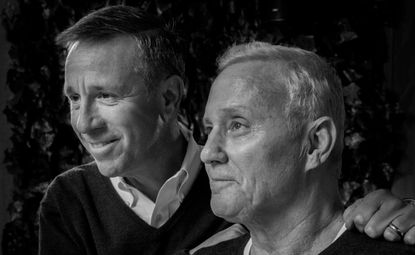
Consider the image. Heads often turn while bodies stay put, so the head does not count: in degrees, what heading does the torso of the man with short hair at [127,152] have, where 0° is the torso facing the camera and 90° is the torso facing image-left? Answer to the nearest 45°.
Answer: approximately 45°

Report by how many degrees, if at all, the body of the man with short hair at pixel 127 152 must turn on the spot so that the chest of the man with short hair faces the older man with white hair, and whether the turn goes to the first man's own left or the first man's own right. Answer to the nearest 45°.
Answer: approximately 90° to the first man's own left

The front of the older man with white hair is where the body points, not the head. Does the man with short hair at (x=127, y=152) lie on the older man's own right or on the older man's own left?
on the older man's own right

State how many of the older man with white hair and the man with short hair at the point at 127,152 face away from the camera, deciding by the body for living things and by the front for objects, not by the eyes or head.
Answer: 0
